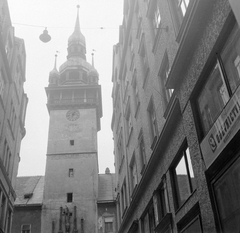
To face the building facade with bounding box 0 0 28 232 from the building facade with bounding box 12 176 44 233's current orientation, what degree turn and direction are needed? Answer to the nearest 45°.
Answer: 0° — it already faces it

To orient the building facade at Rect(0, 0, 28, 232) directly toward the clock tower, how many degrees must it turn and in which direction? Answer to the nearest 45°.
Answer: approximately 45° to its left

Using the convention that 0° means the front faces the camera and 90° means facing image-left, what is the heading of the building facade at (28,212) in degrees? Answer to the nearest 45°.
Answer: approximately 0°

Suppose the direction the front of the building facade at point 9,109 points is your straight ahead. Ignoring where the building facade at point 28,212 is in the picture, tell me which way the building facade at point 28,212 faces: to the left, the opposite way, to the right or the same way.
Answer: to the right

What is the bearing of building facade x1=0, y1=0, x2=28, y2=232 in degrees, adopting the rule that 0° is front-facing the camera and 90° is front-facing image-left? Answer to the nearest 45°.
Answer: approximately 270°

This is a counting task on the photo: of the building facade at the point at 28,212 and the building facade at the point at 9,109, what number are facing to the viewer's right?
1
